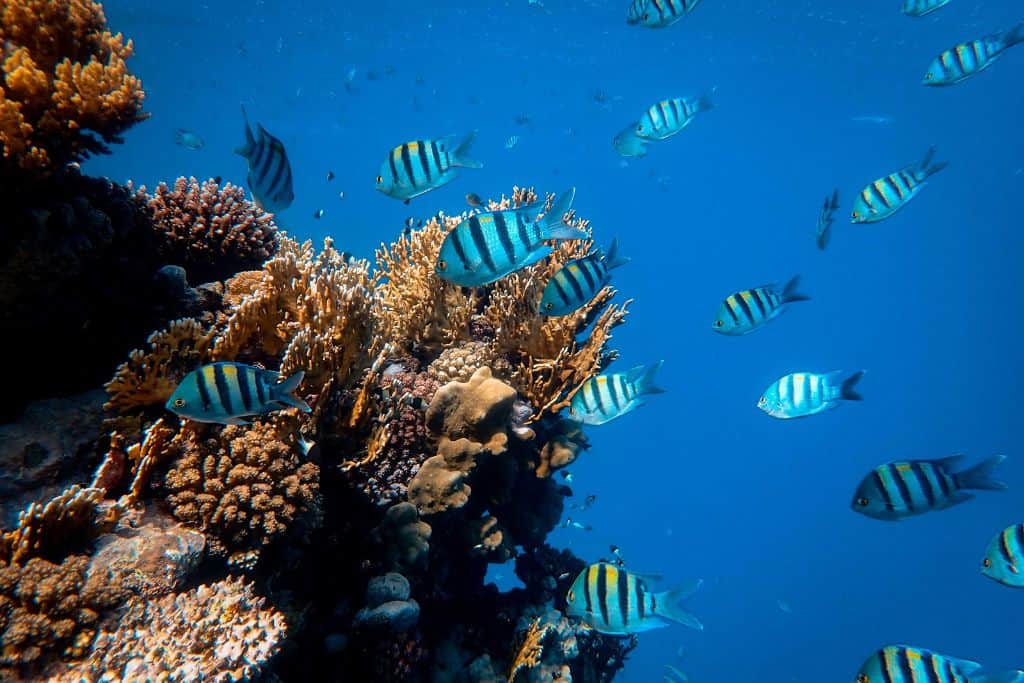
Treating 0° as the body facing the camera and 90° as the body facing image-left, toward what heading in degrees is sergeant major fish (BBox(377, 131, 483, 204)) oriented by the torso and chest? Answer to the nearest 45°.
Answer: approximately 90°

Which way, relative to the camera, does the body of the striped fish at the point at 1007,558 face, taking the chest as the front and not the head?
to the viewer's left

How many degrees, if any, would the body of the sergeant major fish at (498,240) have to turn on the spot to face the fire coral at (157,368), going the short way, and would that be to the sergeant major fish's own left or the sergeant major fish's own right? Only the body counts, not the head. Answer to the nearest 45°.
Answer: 0° — it already faces it

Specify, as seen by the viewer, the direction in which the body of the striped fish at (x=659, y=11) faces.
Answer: to the viewer's left

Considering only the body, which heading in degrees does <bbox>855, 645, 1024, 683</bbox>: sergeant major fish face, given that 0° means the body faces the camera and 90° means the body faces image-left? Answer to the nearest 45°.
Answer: approximately 90°

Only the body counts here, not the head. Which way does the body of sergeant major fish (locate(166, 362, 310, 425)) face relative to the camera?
to the viewer's left

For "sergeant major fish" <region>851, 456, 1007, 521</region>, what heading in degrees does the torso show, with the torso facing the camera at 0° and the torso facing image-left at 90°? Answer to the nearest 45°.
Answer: approximately 90°

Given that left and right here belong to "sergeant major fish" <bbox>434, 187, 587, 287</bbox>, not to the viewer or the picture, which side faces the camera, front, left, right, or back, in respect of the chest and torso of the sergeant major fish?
left

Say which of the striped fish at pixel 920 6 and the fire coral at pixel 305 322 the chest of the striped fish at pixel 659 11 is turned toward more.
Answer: the fire coral

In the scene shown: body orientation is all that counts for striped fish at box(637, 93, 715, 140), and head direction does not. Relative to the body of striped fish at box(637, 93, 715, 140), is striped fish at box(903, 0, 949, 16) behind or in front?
behind
